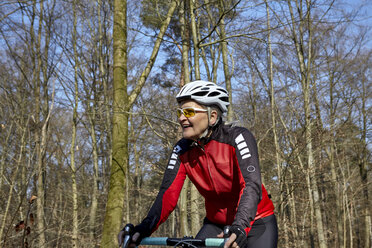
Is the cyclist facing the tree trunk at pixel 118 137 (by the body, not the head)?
no

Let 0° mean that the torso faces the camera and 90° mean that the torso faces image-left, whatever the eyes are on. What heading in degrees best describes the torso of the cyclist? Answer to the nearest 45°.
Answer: approximately 45°
